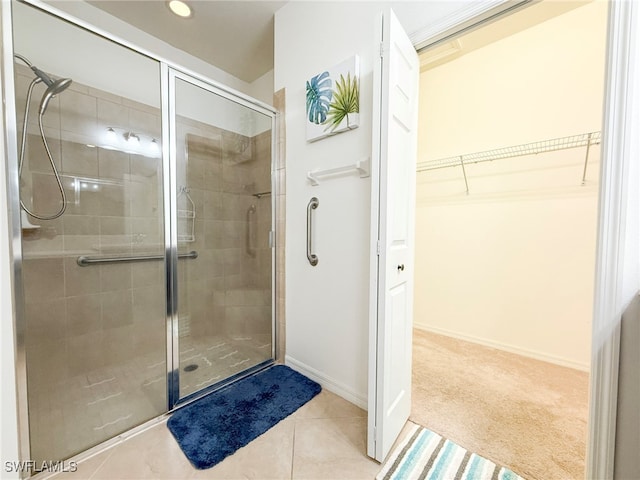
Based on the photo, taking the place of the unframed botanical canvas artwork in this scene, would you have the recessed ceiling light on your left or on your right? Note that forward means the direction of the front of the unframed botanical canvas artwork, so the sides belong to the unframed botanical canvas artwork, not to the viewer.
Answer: on your right

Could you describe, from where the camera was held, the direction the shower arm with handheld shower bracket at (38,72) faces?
facing to the right of the viewer

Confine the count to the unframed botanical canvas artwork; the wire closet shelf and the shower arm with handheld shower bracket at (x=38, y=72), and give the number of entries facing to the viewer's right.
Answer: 1

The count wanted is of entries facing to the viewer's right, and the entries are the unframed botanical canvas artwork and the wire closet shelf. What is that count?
0

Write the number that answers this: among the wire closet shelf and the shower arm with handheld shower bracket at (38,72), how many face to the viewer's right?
1

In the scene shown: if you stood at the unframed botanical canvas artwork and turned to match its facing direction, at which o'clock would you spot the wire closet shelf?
The wire closet shelf is roughly at 7 o'clock from the unframed botanical canvas artwork.

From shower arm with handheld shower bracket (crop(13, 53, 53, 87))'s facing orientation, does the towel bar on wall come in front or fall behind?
in front

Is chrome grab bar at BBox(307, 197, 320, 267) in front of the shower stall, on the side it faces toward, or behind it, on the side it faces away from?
in front

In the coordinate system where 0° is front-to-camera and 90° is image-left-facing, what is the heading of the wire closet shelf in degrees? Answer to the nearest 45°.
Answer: approximately 45°

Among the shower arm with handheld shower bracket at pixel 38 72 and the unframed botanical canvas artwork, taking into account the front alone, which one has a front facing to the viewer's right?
the shower arm with handheld shower bracket

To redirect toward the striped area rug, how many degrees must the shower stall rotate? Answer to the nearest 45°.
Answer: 0° — it already faces it
